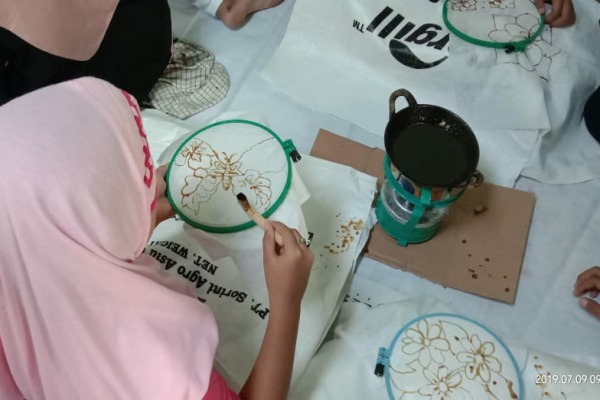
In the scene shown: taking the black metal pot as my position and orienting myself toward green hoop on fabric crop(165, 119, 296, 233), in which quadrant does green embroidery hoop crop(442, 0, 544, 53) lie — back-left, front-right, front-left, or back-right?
back-right

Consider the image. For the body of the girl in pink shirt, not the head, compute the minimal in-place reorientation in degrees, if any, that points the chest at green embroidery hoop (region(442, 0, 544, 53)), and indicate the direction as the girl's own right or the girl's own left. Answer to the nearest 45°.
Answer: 0° — they already face it

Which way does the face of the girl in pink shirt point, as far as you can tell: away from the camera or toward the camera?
away from the camera

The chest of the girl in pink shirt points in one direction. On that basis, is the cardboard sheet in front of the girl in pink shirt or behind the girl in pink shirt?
in front

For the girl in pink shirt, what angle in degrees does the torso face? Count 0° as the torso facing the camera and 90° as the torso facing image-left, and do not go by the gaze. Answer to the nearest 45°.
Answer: approximately 225°
